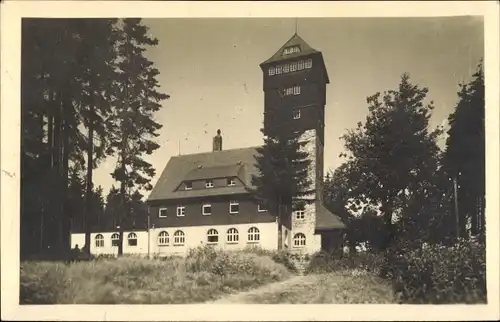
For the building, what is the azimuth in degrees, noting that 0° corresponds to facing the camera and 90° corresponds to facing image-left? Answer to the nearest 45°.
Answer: approximately 0°
